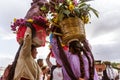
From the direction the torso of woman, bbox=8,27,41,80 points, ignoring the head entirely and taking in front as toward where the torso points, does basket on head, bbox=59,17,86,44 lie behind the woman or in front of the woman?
in front

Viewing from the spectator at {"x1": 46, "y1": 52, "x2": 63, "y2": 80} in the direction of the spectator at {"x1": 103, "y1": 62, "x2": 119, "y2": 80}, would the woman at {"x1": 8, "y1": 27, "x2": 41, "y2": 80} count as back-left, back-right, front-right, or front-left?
back-right

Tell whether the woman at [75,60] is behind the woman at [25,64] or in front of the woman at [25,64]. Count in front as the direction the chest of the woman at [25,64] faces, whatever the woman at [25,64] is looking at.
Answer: in front

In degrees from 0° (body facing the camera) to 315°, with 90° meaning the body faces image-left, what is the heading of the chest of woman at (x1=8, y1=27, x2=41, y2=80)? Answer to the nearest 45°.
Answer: approximately 225°

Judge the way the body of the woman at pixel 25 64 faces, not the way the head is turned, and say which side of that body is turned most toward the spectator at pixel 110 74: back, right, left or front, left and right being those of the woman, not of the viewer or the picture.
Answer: front
